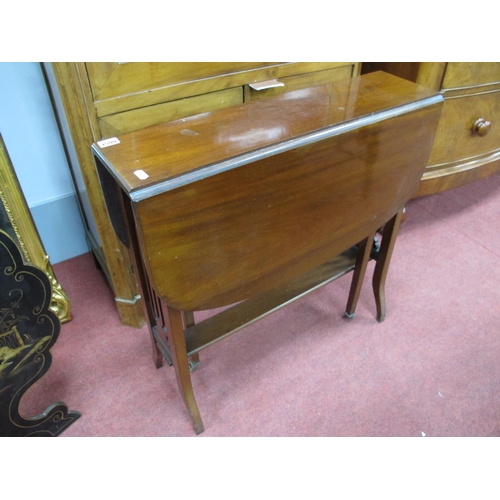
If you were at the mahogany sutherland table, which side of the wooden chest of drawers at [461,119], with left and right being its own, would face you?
right

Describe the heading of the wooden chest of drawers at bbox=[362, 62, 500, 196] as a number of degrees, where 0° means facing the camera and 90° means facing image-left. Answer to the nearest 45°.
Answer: approximately 315°

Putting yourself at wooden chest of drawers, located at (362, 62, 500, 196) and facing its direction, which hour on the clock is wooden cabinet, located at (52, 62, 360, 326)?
The wooden cabinet is roughly at 3 o'clock from the wooden chest of drawers.

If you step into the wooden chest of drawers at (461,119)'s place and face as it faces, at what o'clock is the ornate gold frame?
The ornate gold frame is roughly at 3 o'clock from the wooden chest of drawers.
